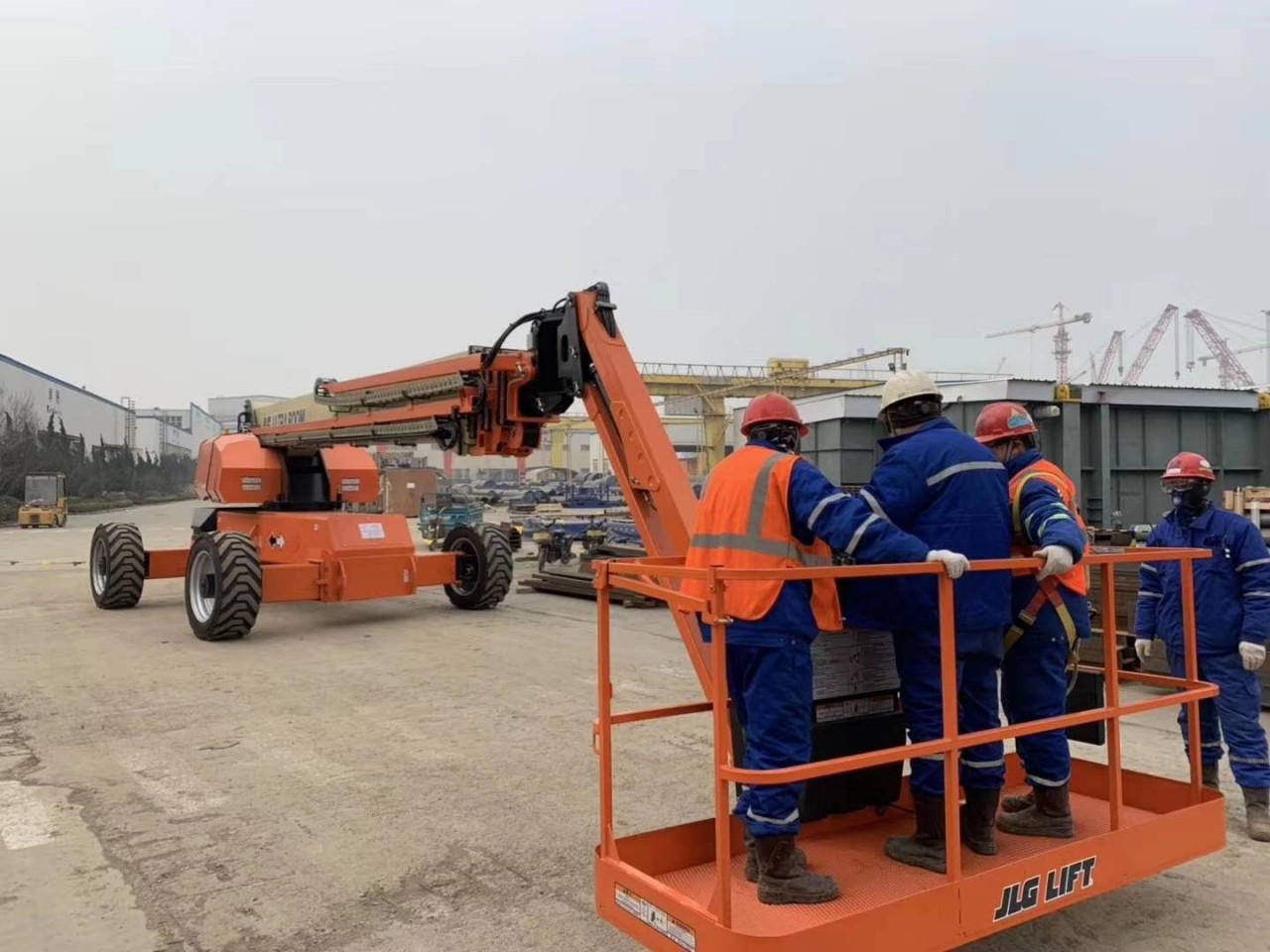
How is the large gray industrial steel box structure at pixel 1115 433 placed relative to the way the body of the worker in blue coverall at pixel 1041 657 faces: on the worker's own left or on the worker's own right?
on the worker's own right

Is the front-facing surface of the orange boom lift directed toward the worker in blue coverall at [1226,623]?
no

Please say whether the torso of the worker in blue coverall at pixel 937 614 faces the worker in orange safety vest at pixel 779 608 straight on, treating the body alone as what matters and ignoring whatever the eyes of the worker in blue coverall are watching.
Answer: no

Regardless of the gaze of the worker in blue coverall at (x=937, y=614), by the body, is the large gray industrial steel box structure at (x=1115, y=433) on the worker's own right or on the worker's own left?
on the worker's own right

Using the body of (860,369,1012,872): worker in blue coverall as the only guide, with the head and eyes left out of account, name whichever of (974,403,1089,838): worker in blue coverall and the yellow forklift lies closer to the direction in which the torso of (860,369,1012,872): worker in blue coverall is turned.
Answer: the yellow forklift

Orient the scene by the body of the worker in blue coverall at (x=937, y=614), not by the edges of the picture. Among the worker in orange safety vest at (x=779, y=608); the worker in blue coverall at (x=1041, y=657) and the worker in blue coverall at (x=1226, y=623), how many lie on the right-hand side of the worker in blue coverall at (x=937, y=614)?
2

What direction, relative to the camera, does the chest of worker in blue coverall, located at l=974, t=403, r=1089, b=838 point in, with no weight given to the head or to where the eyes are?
to the viewer's left

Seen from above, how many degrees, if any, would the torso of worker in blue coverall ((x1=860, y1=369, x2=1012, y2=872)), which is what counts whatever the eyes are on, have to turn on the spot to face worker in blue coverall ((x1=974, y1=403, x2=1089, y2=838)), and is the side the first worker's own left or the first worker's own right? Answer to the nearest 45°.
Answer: approximately 90° to the first worker's own right

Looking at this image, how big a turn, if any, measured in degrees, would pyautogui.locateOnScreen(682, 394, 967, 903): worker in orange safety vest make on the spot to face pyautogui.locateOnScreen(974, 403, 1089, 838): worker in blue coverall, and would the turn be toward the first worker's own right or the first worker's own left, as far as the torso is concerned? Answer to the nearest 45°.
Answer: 0° — they already face them

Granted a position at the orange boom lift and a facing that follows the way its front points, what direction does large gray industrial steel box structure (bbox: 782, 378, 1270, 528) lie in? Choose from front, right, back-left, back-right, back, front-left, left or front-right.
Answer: left

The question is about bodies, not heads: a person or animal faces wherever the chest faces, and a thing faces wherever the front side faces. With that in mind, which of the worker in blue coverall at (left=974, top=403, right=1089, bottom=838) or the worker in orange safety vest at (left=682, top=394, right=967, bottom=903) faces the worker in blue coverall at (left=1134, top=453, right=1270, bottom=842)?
the worker in orange safety vest

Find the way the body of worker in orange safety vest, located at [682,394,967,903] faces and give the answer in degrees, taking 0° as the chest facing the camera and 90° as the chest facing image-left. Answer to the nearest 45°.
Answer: approximately 225°

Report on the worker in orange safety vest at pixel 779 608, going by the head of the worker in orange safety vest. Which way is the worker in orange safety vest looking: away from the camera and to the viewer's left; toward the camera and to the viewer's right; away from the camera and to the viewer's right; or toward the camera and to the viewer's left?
away from the camera and to the viewer's right

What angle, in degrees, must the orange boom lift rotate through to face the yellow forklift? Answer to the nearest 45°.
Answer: approximately 180°

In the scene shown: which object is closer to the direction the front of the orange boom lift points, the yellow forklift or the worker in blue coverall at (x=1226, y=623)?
the worker in blue coverall
